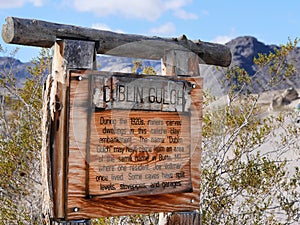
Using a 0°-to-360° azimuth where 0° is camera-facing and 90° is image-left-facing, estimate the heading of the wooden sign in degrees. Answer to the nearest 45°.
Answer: approximately 315°

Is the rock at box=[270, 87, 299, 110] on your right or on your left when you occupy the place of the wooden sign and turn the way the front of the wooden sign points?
on your left

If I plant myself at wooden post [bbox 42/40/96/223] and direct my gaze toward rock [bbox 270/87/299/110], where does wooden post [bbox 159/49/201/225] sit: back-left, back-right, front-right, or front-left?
front-right
